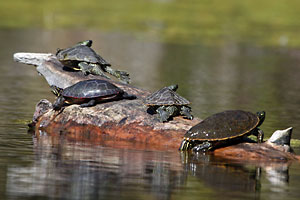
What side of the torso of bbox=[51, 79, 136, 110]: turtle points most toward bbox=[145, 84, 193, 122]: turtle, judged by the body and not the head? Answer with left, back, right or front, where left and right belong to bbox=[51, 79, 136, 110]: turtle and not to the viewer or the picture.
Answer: back

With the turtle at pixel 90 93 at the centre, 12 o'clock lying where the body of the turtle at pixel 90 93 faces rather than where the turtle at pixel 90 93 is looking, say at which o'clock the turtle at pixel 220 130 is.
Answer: the turtle at pixel 220 130 is roughly at 7 o'clock from the turtle at pixel 90 93.

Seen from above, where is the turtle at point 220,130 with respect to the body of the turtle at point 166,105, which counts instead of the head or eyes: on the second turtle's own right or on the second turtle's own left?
on the second turtle's own right

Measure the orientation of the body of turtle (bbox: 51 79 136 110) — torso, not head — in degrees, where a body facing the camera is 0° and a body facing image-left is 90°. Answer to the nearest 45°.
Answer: approximately 90°

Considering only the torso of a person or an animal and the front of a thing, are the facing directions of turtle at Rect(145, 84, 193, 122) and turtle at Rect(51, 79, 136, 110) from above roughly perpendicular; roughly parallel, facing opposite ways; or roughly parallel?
roughly perpendicular
